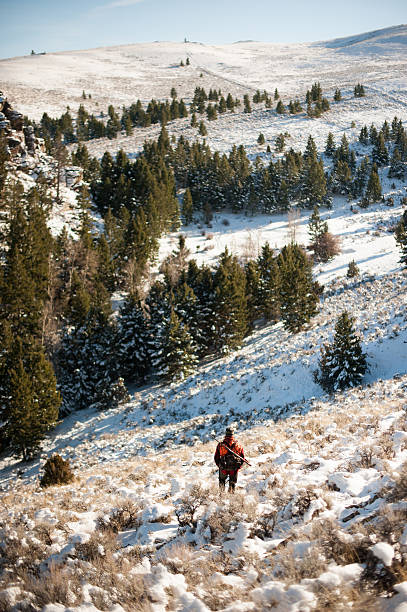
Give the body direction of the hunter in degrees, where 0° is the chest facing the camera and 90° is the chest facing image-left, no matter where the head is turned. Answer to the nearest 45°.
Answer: approximately 180°

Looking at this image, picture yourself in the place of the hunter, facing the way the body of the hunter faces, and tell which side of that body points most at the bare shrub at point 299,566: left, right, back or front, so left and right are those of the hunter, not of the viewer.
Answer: back

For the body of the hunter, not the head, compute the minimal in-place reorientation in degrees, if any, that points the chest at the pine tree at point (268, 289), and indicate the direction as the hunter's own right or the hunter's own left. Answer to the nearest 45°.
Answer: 0° — they already face it

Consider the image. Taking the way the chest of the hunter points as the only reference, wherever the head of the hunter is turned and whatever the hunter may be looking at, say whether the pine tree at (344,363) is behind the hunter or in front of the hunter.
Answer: in front

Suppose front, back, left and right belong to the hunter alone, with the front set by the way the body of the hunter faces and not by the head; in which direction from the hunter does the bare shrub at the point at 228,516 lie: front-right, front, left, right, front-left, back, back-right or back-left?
back

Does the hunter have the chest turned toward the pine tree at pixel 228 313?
yes

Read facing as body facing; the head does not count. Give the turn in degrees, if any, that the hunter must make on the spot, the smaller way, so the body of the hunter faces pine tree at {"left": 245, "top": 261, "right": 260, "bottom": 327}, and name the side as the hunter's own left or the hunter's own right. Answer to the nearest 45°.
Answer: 0° — they already face it

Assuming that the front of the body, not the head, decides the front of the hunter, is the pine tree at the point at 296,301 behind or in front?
in front

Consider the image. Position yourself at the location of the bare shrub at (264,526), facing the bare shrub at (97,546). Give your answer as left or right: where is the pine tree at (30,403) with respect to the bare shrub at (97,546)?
right

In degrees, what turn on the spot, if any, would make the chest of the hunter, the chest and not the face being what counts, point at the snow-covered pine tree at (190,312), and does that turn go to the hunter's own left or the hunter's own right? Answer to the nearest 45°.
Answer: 0° — they already face it

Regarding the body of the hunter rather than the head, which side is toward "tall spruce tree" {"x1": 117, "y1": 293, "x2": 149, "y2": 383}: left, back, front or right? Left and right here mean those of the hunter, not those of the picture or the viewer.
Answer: front
